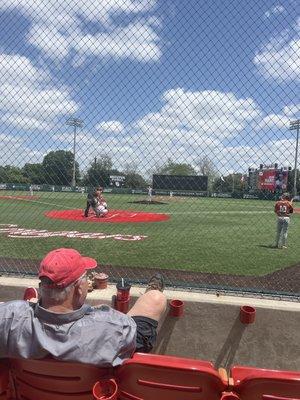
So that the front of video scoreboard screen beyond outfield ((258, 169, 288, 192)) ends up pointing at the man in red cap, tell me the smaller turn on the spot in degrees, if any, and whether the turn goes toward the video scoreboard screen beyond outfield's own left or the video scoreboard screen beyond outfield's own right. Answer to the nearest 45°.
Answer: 0° — it already faces them

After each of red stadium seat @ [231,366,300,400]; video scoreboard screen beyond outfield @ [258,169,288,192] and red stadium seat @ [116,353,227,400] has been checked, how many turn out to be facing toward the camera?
1

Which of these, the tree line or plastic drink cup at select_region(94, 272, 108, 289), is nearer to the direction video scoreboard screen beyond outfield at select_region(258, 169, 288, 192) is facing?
the plastic drink cup

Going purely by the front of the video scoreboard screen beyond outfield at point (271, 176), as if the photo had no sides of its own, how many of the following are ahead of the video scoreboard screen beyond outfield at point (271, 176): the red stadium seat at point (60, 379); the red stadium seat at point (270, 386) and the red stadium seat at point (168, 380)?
3

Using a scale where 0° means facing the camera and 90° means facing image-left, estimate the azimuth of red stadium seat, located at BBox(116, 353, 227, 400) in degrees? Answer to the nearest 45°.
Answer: approximately 180°

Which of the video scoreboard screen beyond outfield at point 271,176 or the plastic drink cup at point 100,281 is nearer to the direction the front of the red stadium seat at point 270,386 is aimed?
the video scoreboard screen beyond outfield

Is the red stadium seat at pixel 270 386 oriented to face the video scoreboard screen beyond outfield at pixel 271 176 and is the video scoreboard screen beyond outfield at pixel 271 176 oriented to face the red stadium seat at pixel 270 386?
yes

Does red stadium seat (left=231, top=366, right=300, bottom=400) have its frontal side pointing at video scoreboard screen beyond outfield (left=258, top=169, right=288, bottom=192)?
yes

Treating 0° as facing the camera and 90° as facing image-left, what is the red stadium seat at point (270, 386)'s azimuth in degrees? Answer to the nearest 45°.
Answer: approximately 180°

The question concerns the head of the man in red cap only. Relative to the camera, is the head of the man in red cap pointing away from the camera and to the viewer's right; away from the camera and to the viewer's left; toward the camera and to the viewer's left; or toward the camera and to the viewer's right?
away from the camera and to the viewer's right

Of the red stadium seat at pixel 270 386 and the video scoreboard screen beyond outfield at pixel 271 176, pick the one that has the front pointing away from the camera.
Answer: the red stadium seat

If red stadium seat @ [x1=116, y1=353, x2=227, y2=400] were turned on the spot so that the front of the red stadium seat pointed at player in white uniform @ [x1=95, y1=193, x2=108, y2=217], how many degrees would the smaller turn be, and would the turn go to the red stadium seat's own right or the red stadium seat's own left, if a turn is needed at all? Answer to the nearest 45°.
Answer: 0° — it already faces them

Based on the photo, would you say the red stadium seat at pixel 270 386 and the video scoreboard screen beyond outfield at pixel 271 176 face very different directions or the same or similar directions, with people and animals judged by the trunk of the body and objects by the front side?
very different directions

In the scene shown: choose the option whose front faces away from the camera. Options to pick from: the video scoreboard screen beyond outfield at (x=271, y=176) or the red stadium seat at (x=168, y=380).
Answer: the red stadium seat
